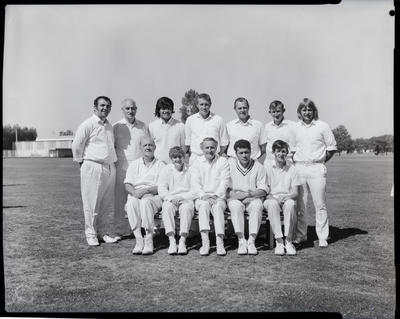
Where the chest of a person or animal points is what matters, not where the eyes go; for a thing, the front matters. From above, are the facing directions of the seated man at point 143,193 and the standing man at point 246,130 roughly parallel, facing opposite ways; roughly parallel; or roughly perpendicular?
roughly parallel

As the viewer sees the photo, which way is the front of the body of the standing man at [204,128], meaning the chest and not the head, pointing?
toward the camera

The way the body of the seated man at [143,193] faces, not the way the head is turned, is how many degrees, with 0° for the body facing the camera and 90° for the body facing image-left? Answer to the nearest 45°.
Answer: approximately 0°

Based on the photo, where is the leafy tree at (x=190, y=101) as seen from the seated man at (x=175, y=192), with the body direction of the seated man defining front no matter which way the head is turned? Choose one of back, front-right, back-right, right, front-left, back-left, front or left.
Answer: back

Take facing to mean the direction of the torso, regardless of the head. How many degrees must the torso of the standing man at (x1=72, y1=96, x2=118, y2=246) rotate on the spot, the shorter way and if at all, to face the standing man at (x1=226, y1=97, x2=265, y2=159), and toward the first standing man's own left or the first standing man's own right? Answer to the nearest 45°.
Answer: approximately 45° to the first standing man's own left

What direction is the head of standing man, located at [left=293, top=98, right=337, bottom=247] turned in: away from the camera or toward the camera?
toward the camera

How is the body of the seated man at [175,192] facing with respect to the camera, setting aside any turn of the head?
toward the camera

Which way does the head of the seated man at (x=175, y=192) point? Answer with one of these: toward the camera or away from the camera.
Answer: toward the camera
